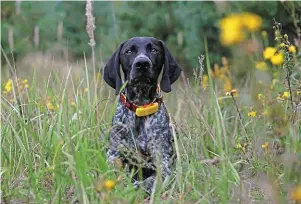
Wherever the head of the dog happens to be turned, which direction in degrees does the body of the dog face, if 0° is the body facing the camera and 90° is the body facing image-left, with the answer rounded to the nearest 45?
approximately 0°
